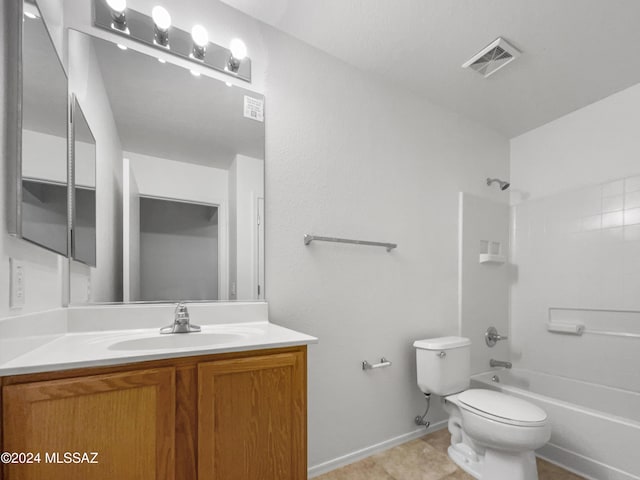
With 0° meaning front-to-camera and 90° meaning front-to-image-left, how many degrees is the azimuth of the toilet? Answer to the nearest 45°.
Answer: approximately 315°

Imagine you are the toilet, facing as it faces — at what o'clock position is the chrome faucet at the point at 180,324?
The chrome faucet is roughly at 3 o'clock from the toilet.

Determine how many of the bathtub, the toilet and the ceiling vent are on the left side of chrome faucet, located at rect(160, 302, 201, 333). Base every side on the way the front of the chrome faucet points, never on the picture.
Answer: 3
